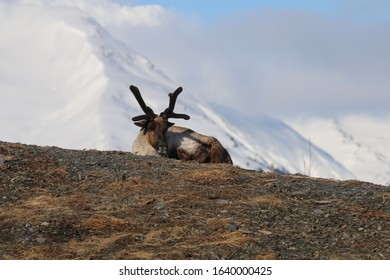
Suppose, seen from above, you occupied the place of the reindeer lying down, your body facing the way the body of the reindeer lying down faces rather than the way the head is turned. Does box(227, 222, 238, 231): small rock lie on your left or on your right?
on your left

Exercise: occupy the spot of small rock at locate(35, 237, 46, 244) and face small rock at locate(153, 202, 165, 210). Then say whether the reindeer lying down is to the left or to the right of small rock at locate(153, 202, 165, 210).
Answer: left

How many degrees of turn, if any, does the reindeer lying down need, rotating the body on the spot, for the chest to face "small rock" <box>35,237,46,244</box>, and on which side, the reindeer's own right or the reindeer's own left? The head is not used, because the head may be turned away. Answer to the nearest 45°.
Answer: approximately 90° to the reindeer's own left

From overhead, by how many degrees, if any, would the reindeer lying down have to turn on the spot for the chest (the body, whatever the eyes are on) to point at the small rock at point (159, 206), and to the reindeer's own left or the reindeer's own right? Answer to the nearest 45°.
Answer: approximately 90° to the reindeer's own left

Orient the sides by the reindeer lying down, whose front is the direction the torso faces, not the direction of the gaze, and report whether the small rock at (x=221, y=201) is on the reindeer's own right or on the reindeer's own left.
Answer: on the reindeer's own left

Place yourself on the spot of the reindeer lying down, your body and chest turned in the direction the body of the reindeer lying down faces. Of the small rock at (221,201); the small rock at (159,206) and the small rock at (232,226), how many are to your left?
3

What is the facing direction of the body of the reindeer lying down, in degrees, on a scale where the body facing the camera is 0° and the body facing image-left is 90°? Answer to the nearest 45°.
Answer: approximately 90°
